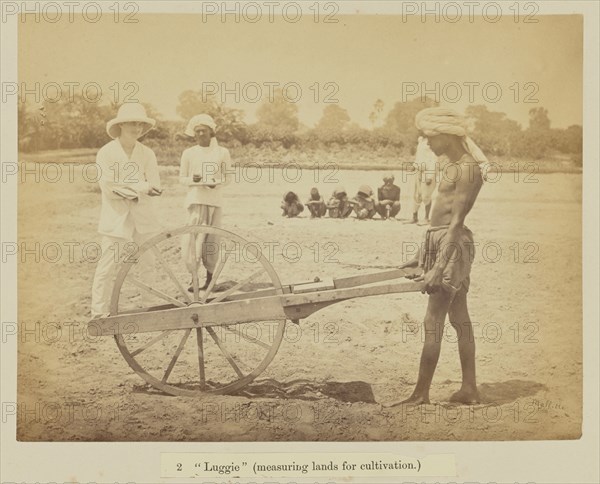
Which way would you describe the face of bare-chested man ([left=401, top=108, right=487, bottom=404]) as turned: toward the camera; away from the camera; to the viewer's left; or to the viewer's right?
to the viewer's left

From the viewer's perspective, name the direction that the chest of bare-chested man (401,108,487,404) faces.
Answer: to the viewer's left

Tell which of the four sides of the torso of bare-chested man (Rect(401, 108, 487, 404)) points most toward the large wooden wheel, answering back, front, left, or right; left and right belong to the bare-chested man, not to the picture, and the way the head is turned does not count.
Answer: front
